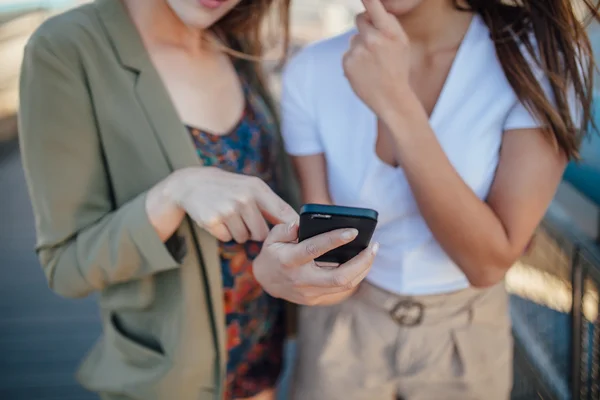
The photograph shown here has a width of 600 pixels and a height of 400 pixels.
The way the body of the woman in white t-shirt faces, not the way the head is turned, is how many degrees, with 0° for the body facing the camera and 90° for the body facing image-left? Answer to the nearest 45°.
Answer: approximately 0°
